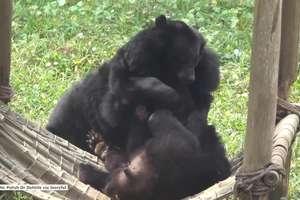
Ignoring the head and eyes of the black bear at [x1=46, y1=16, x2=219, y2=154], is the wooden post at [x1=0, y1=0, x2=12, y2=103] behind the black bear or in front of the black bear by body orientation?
behind

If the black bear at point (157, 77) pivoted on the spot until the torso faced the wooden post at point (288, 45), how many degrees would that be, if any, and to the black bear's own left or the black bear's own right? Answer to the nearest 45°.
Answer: approximately 45° to the black bear's own left

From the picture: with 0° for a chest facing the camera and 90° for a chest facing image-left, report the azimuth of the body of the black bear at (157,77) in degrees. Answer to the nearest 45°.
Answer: approximately 315°
